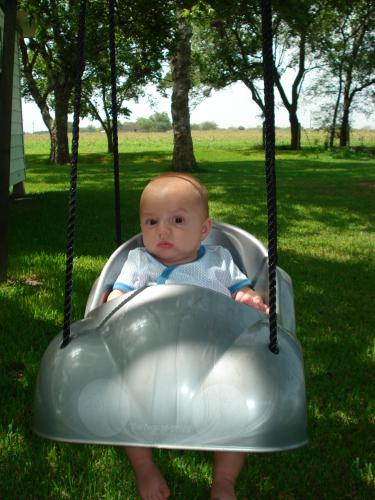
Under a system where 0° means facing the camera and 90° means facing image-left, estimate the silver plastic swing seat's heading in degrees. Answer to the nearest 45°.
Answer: approximately 0°

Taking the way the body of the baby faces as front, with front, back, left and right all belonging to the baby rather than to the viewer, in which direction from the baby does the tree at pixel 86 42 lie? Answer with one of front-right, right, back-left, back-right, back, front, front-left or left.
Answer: back

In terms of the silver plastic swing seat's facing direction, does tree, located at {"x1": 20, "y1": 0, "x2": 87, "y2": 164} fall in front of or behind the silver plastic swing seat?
behind

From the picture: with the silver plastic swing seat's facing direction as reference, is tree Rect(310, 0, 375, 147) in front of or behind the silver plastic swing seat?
behind

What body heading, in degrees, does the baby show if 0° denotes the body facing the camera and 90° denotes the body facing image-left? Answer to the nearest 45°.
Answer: approximately 0°
